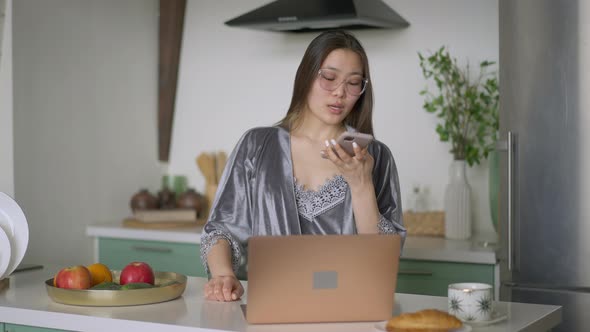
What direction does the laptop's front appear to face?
away from the camera

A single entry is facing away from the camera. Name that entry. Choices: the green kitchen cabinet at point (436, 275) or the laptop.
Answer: the laptop

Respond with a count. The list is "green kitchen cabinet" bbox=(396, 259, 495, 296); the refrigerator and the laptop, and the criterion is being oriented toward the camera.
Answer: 2

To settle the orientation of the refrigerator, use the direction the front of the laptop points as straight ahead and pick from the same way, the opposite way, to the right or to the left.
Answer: the opposite way

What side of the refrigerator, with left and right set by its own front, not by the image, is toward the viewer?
front

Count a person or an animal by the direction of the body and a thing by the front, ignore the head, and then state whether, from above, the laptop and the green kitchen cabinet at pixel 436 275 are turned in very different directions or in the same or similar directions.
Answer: very different directions

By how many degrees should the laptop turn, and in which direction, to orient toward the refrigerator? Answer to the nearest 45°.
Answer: approximately 45° to its right

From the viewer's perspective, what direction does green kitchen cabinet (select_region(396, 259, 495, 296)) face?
toward the camera

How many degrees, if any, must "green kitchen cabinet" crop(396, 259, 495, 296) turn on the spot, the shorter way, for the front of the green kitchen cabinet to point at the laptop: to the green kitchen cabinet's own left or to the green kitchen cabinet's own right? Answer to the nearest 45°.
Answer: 0° — it already faces it

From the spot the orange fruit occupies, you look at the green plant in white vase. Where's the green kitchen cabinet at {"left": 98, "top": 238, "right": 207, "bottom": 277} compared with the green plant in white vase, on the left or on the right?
left

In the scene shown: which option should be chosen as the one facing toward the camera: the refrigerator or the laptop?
the refrigerator

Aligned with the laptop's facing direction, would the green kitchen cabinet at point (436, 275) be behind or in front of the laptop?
in front

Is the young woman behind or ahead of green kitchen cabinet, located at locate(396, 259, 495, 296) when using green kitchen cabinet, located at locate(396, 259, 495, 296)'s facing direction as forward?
ahead

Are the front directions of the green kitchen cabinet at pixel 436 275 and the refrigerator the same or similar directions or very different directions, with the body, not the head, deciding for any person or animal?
same or similar directions

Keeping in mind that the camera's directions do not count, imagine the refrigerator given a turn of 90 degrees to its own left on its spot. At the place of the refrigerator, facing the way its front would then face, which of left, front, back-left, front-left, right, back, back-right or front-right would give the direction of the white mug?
right
